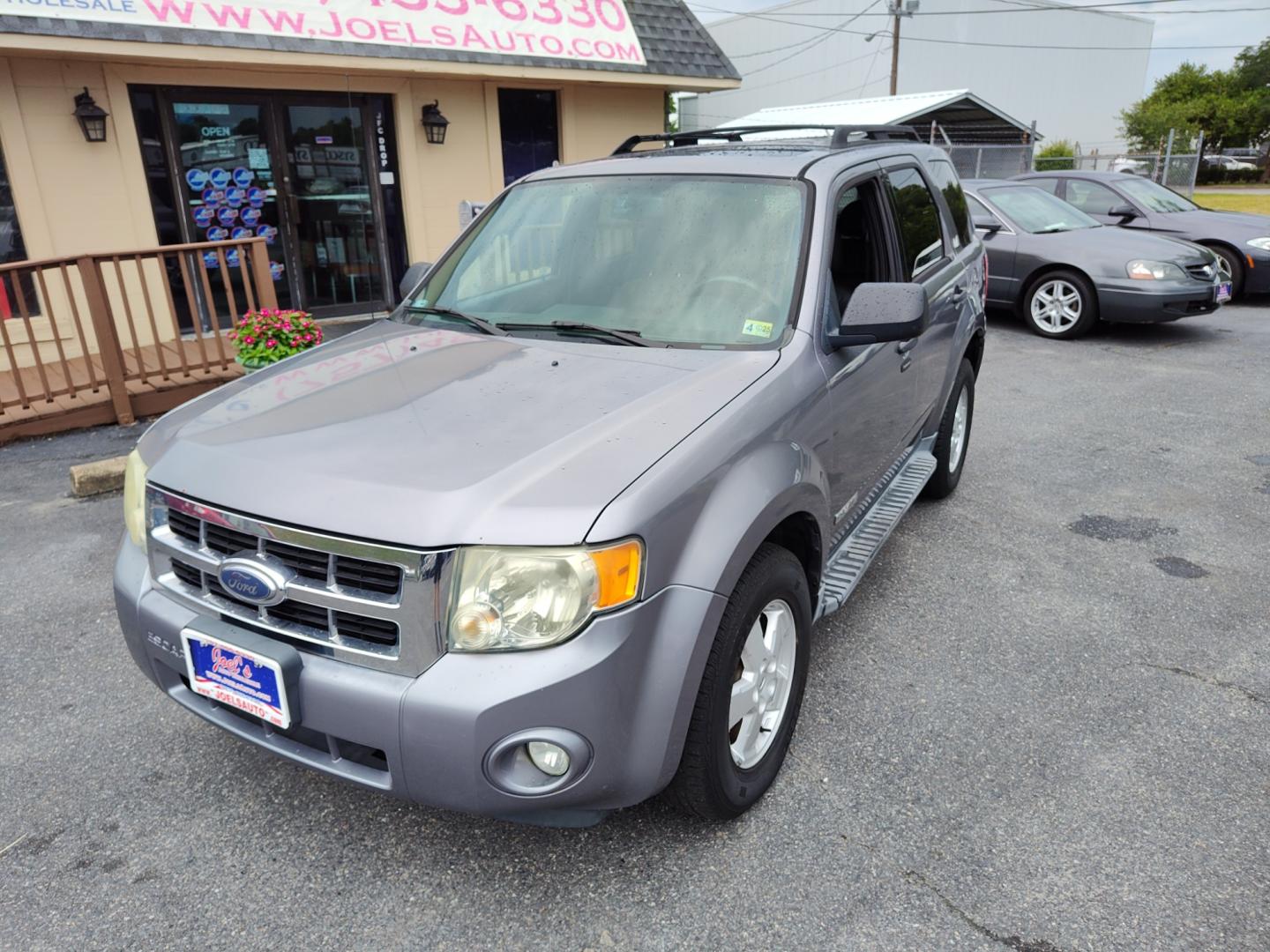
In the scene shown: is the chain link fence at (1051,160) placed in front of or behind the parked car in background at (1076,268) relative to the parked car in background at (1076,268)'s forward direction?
behind

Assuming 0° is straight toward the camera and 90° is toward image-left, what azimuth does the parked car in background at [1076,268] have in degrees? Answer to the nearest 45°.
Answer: approximately 315°

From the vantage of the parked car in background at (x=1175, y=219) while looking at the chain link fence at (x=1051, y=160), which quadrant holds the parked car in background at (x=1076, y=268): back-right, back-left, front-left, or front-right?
back-left

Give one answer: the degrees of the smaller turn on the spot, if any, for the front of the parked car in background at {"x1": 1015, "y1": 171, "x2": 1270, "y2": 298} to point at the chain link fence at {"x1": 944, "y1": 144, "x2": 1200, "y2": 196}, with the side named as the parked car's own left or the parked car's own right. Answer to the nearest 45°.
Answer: approximately 135° to the parked car's own left

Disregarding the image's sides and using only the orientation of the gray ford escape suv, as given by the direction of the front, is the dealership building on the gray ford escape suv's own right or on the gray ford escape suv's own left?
on the gray ford escape suv's own right

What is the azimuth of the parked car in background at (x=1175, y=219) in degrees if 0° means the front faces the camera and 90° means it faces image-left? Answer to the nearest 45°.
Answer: approximately 315°

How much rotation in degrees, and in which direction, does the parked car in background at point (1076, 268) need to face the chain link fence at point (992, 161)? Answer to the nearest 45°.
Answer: approximately 135° to its left

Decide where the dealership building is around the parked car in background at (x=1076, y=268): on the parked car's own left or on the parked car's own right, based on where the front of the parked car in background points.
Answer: on the parked car's own right

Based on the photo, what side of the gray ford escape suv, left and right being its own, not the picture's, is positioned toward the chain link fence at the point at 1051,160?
back

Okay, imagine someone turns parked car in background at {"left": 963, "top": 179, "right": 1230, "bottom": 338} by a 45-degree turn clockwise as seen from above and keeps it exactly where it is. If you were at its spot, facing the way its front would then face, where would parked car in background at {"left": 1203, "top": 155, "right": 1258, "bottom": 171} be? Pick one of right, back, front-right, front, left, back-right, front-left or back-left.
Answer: back

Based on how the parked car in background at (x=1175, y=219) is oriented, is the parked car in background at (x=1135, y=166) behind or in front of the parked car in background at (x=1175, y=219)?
behind

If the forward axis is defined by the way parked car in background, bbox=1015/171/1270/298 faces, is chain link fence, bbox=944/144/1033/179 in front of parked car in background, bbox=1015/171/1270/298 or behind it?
behind

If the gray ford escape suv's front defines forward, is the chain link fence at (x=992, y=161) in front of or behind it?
behind
